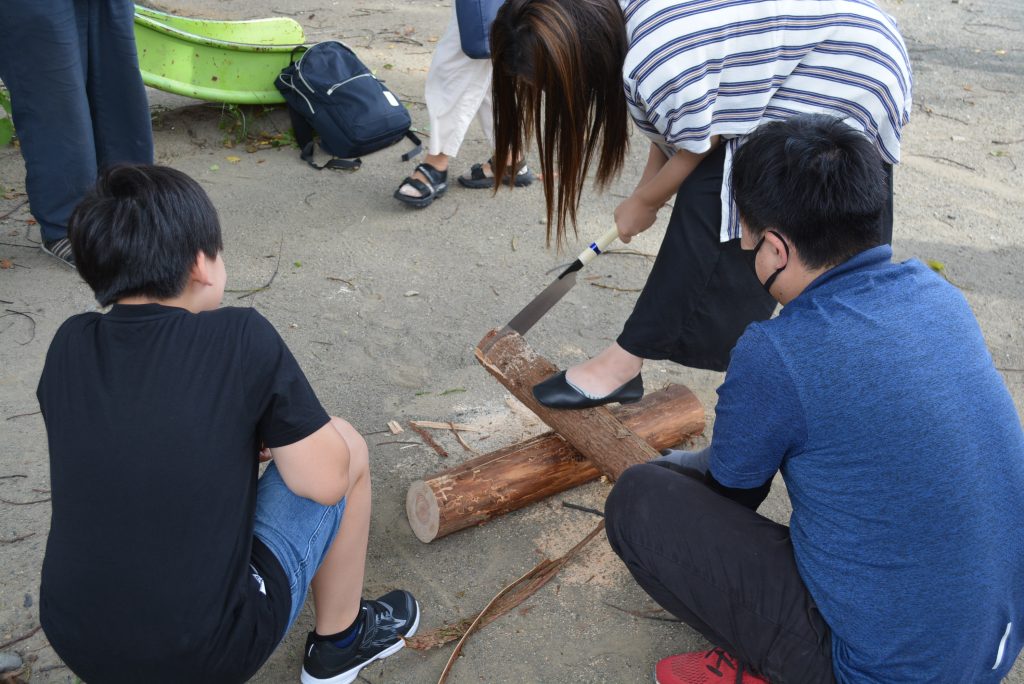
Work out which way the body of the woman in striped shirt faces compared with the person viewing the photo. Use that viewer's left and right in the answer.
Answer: facing to the left of the viewer

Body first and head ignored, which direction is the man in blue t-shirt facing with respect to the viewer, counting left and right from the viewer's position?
facing away from the viewer and to the left of the viewer

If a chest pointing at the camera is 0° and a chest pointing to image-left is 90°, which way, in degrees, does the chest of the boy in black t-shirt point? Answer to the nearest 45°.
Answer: approximately 225°

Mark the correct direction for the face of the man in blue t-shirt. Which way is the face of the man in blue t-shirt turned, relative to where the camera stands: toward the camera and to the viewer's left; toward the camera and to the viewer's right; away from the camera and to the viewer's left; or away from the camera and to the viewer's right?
away from the camera and to the viewer's left

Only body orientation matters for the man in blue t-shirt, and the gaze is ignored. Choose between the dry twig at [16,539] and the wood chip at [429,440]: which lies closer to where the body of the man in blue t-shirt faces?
the wood chip

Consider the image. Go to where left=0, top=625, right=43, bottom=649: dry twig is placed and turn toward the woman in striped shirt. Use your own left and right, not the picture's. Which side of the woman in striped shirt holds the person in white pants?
left

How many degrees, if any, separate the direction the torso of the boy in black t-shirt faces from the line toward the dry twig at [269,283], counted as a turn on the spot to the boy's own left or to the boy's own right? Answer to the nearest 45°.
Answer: approximately 45° to the boy's own left

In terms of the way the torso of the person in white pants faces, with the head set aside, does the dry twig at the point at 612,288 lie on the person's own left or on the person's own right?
on the person's own left

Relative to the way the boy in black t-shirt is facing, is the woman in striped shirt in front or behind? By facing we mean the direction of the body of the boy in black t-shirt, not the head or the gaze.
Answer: in front

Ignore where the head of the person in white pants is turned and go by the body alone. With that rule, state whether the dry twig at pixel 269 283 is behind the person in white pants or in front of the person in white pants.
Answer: in front

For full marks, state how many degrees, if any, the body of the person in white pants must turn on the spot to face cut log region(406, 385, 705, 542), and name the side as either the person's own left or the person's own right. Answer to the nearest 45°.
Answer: approximately 45° to the person's own left
